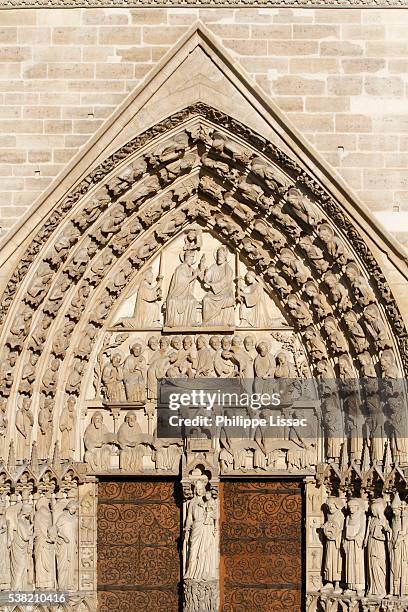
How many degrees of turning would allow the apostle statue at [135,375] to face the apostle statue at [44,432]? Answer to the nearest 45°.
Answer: approximately 135° to its right

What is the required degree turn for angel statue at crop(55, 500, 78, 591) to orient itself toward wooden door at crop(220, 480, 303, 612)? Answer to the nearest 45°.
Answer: approximately 45° to its left

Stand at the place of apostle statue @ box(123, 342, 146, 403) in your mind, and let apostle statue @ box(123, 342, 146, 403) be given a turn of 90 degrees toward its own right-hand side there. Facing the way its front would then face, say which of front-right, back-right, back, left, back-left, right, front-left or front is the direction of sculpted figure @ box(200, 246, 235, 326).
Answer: back-left

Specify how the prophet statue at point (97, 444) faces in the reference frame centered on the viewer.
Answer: facing the viewer

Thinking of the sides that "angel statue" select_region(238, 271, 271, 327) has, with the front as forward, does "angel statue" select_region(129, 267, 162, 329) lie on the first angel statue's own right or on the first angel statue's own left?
on the first angel statue's own right

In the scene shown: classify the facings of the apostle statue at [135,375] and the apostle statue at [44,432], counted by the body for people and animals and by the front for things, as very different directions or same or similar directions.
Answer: same or similar directions

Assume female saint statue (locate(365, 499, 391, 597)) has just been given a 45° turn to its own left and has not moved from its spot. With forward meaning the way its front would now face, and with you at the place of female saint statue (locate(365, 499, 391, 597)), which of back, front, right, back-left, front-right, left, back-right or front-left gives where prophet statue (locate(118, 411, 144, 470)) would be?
right

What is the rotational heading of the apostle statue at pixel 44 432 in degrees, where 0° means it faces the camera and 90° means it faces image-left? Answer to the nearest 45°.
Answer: approximately 315°
